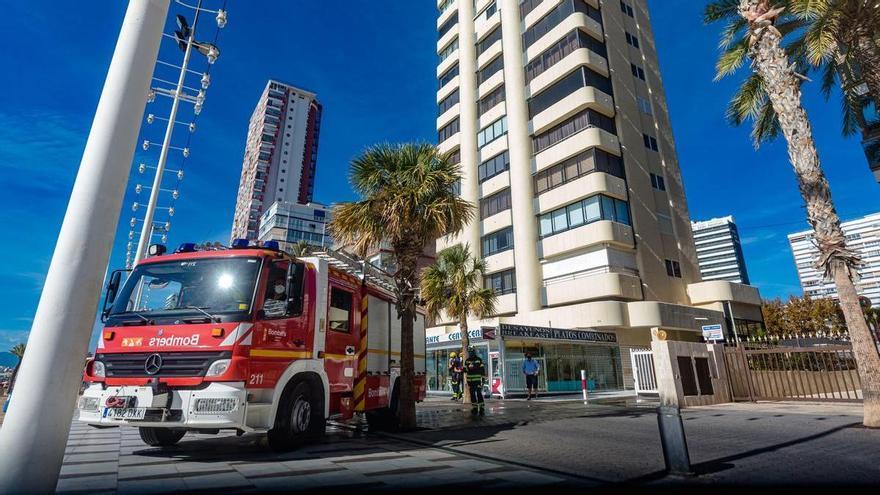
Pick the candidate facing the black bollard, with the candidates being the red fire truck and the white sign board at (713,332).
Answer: the white sign board

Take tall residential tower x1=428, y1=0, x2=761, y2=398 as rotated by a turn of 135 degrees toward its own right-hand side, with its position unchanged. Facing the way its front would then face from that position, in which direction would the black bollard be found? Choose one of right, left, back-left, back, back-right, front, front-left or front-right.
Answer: back

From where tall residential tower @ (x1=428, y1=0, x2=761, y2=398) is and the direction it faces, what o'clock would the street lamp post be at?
The street lamp post is roughly at 12 o'clock from the tall residential tower.

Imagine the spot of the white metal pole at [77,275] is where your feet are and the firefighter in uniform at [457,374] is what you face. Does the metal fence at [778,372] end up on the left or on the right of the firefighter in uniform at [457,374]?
right

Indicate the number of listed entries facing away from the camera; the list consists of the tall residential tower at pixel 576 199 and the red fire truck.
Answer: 0

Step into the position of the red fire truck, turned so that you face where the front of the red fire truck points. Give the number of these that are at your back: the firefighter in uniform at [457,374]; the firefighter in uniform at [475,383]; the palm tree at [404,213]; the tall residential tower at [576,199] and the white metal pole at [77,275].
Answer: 4

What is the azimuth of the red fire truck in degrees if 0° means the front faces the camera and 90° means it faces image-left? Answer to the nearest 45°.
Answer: approximately 45°

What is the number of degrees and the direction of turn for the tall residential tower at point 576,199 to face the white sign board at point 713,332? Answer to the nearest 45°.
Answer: approximately 45° to its left

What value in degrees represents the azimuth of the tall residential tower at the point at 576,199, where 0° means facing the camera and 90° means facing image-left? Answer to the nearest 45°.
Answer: approximately 45°

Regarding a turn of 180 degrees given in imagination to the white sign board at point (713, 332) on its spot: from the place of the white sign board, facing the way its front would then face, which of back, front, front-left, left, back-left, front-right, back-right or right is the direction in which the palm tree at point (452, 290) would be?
left

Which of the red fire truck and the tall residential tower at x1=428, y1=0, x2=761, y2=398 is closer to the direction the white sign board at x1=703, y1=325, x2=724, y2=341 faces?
the red fire truck

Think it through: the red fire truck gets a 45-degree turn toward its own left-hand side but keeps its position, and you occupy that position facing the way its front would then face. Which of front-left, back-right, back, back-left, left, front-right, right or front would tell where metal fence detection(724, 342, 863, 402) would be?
left

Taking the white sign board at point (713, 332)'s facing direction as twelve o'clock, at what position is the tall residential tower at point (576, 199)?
The tall residential tower is roughly at 5 o'clock from the white sign board.

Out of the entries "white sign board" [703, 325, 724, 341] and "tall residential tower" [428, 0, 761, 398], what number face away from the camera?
0

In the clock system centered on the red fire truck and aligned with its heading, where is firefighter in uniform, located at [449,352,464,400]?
The firefighter in uniform is roughly at 6 o'clock from the red fire truck.

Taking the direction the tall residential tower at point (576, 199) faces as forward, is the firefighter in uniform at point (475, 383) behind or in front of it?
in front
